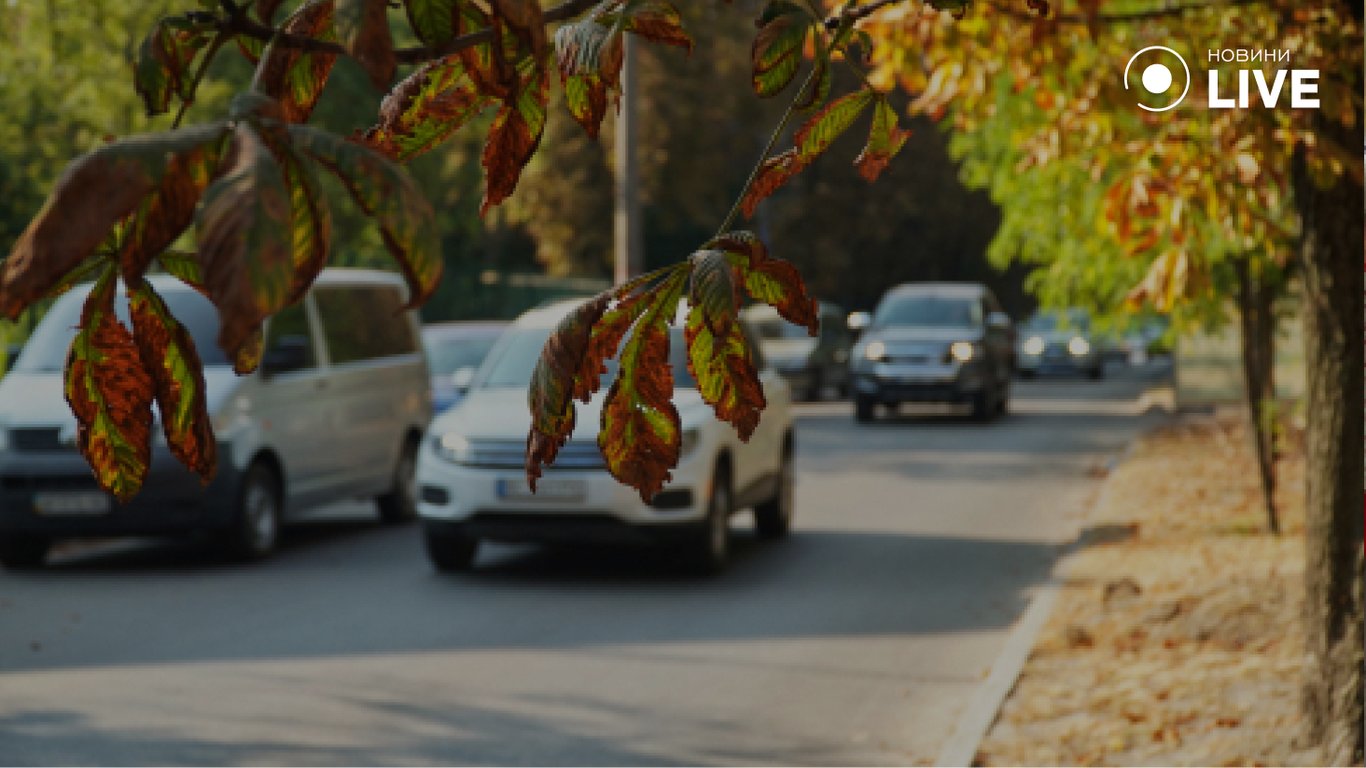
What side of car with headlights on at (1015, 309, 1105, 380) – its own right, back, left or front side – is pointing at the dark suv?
front

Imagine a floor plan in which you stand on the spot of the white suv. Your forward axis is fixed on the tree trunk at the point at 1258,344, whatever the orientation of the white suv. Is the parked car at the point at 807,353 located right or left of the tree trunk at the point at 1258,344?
left

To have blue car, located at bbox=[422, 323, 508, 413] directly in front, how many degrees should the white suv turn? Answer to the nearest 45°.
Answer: approximately 135° to its right

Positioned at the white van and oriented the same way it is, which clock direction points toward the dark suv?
The dark suv is roughly at 6 o'clock from the white van.

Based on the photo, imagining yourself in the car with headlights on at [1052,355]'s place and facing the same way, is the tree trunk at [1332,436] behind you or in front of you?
in front

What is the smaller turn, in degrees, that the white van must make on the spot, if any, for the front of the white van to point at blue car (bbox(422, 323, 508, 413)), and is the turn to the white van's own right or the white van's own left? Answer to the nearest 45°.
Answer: approximately 135° to the white van's own right

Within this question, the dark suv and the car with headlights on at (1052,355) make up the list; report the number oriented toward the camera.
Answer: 2

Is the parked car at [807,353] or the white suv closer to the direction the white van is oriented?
the white suv

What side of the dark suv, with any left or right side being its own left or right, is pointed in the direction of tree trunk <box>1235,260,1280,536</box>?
front

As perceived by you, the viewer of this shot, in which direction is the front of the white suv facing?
facing the viewer and to the left of the viewer

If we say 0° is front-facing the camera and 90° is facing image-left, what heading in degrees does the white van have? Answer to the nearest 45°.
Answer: approximately 45°

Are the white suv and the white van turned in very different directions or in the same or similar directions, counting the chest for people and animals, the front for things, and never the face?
same or similar directions

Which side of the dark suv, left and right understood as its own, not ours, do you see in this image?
front

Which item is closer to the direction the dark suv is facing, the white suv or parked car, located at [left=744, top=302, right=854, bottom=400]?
the white suv

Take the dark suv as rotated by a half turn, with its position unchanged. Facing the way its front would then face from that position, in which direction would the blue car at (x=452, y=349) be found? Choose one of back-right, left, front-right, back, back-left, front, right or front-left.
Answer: back-left

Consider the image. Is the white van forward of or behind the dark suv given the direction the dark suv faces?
forward
